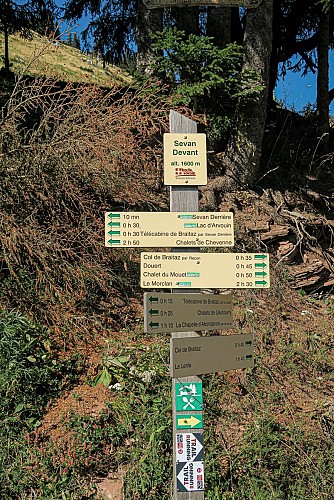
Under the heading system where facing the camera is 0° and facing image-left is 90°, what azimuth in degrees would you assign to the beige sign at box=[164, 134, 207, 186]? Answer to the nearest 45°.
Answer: approximately 0°

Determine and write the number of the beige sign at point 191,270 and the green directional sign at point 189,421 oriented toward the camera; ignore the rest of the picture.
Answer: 2

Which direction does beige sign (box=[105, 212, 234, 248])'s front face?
toward the camera

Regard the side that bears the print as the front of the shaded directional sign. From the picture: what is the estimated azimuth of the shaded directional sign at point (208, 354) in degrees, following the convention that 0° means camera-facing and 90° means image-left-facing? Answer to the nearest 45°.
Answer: approximately 315°

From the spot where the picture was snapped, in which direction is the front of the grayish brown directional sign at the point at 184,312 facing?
facing the viewer and to the right of the viewer

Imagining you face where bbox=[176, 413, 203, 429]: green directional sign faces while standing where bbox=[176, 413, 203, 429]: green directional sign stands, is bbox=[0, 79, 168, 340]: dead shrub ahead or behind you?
behind
